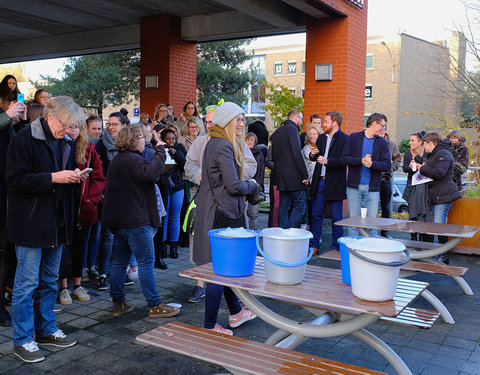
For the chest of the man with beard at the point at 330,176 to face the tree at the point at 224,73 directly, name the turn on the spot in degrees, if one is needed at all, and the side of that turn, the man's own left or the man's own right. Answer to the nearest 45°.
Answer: approximately 135° to the man's own right

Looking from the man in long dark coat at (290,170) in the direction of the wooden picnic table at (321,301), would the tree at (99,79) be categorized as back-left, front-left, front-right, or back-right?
back-right

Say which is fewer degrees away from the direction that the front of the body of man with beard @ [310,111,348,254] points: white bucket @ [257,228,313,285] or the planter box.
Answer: the white bucket

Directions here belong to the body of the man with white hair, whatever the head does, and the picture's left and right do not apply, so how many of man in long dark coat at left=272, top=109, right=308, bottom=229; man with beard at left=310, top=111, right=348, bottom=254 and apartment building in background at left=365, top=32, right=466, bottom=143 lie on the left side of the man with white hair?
3

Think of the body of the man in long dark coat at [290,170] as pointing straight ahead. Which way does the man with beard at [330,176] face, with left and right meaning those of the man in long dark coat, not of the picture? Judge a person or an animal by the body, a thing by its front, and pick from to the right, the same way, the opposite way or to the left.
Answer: the opposite way

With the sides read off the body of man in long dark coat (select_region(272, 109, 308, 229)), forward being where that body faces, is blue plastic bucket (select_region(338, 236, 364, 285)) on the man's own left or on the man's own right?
on the man's own right

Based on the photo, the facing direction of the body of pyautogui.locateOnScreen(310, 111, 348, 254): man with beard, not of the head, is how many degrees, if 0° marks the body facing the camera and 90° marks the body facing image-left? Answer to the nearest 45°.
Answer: approximately 45°

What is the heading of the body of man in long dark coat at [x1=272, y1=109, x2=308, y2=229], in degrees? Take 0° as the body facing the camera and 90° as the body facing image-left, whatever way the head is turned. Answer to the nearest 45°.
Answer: approximately 225°

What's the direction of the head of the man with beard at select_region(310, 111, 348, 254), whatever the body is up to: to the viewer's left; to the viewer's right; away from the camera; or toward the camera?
to the viewer's left
